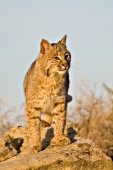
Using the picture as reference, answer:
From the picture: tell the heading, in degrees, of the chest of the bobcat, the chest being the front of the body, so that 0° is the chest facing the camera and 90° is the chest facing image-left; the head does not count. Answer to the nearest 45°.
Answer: approximately 0°
